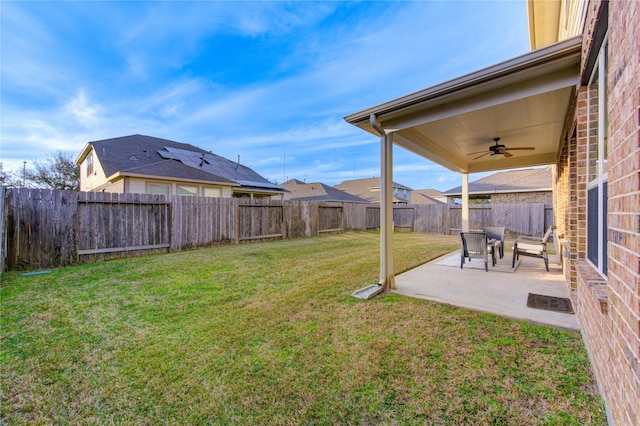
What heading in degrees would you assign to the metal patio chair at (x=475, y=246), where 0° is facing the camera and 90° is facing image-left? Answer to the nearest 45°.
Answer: approximately 225°

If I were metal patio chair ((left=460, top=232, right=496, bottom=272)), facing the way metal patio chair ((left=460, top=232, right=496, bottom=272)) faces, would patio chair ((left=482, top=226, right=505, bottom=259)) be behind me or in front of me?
in front

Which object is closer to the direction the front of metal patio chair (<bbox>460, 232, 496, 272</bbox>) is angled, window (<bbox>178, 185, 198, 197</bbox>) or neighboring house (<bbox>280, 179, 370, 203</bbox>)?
the neighboring house

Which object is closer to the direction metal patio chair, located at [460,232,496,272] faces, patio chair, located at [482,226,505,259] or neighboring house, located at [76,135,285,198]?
the patio chair

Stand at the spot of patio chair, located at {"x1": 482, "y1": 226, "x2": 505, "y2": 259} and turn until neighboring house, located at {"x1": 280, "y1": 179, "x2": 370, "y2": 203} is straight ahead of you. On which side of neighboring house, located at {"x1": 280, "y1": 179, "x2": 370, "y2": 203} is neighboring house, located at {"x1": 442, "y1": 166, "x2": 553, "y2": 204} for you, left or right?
right

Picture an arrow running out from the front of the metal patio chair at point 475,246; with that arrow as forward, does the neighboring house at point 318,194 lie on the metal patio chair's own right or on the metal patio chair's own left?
on the metal patio chair's own left

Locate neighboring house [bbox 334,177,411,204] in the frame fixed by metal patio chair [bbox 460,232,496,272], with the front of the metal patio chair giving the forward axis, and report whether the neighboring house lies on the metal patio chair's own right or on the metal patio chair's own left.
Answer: on the metal patio chair's own left
